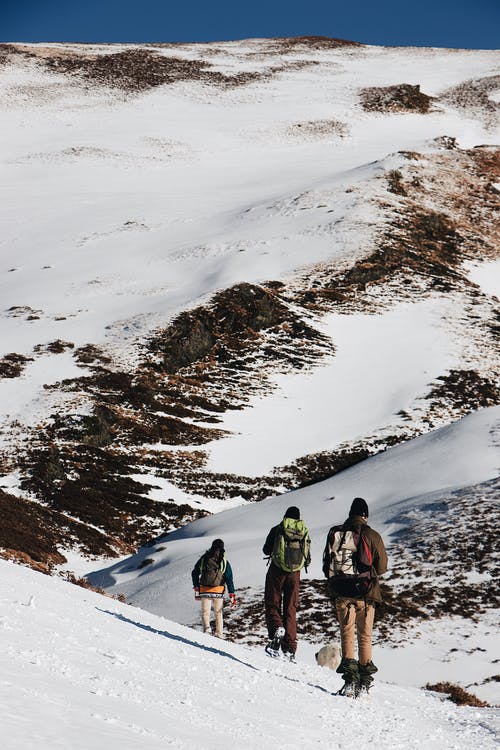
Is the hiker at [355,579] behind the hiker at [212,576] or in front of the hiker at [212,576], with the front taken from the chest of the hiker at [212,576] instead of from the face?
behind

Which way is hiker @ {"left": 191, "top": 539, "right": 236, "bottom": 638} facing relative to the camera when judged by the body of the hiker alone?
away from the camera

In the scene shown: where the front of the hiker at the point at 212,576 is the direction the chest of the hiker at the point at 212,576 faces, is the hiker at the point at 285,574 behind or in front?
behind
